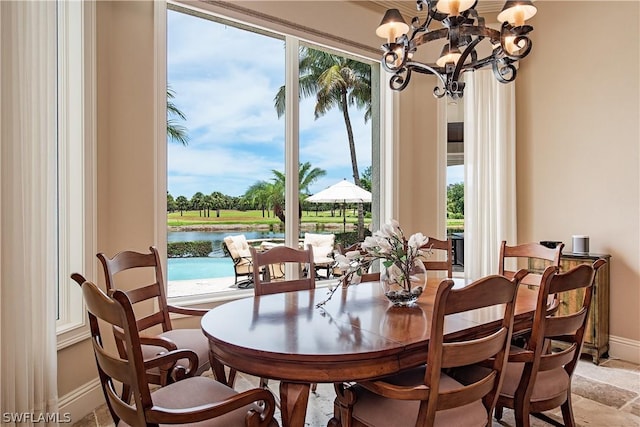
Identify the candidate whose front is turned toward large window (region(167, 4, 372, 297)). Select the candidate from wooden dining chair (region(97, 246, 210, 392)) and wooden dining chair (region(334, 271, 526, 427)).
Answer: wooden dining chair (region(334, 271, 526, 427))

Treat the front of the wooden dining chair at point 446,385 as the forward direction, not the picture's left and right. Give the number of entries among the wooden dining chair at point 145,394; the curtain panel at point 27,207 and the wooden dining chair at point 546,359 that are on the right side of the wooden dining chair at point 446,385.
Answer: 1

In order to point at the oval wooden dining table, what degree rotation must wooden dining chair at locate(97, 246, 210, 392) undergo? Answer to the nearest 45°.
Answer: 0° — it already faces it

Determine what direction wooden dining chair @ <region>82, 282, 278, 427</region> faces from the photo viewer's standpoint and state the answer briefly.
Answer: facing away from the viewer and to the right of the viewer

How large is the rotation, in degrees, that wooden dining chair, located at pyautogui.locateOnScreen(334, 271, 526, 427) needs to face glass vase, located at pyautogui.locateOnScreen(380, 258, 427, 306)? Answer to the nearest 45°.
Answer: approximately 45° to its right

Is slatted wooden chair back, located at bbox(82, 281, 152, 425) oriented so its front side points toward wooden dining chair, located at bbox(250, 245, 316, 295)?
yes

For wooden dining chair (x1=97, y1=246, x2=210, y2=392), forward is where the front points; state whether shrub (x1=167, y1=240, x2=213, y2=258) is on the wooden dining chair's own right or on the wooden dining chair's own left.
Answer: on the wooden dining chair's own left

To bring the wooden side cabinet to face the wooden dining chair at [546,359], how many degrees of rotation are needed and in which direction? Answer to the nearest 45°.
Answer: approximately 45° to its left

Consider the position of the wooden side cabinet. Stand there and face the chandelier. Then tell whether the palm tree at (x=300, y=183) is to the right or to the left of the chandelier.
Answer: right

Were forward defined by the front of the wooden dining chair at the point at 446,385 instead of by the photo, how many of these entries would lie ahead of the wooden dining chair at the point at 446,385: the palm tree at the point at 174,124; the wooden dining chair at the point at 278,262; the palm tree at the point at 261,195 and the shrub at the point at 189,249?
4

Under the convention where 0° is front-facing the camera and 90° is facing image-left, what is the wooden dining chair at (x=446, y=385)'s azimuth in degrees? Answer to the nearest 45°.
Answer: approximately 135°
